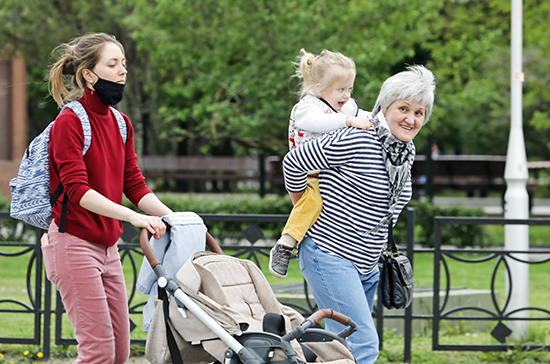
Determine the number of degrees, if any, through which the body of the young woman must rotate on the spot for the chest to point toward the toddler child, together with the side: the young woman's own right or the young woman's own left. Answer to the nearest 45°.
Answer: approximately 45° to the young woman's own left

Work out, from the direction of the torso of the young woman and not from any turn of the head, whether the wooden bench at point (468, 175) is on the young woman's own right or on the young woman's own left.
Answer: on the young woman's own left

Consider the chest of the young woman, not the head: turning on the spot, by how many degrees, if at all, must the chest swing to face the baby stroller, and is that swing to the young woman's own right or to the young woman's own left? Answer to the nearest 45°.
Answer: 0° — they already face it

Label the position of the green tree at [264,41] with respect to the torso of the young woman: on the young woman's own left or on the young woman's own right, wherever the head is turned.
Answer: on the young woman's own left

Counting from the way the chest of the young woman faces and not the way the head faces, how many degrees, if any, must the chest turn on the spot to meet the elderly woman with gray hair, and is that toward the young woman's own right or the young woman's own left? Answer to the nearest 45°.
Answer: approximately 45° to the young woman's own left

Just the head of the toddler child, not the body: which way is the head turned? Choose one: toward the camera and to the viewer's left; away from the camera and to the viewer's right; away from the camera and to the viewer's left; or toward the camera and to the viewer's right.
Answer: toward the camera and to the viewer's right

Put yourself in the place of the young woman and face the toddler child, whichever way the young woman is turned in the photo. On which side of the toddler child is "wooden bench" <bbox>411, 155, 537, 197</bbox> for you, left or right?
left

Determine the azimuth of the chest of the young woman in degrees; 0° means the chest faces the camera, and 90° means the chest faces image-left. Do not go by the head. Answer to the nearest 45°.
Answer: approximately 315°

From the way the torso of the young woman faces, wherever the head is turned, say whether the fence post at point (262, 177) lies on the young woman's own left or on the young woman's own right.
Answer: on the young woman's own left

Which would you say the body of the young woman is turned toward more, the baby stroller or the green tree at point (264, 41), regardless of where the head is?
the baby stroller
